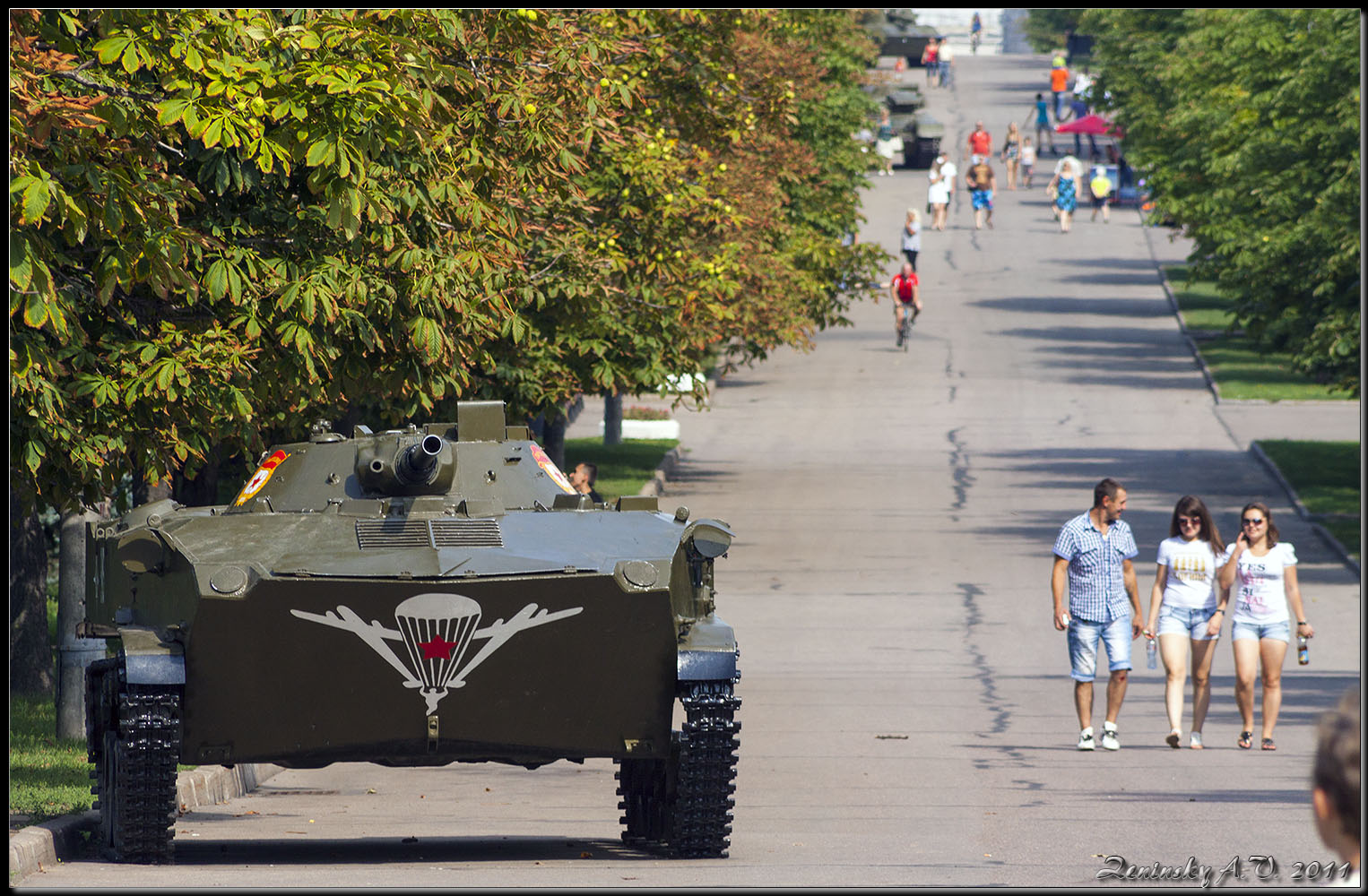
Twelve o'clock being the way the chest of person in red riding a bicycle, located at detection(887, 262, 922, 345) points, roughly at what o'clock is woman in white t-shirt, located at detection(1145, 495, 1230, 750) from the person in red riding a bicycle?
The woman in white t-shirt is roughly at 12 o'clock from the person in red riding a bicycle.

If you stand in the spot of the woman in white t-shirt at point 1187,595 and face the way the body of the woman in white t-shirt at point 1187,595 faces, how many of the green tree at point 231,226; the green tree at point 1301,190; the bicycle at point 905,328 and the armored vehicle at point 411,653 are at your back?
2

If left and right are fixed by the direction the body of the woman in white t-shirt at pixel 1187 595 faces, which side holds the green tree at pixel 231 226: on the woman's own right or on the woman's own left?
on the woman's own right

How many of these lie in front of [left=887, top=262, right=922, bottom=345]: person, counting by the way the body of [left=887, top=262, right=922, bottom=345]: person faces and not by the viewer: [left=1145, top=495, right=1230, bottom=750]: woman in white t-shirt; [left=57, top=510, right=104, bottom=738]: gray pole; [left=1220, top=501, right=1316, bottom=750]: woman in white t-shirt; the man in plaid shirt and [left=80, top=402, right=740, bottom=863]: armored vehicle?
5

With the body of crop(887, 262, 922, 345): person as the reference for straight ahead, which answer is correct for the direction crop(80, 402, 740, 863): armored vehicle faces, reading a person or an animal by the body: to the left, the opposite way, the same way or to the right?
the same way

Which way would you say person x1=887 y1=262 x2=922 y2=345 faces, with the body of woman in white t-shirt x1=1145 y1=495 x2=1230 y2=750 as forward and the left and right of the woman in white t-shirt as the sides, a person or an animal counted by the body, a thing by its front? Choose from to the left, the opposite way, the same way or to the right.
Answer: the same way

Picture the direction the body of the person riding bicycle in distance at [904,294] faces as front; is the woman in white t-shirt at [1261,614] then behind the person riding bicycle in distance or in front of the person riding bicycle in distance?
in front

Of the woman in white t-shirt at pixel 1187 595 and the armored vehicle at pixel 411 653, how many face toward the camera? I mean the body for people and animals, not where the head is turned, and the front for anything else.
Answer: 2

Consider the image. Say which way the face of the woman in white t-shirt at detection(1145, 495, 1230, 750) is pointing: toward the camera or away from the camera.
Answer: toward the camera

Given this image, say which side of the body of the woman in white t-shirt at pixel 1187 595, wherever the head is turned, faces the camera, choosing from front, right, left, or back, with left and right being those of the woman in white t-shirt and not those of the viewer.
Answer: front

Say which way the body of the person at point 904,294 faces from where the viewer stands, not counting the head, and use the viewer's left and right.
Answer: facing the viewer

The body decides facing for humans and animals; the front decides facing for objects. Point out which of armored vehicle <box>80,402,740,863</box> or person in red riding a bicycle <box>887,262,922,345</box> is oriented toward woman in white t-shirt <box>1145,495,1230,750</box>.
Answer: the person in red riding a bicycle

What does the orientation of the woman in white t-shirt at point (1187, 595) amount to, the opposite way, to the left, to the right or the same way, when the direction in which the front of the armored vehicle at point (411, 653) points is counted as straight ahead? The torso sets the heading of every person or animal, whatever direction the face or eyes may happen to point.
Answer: the same way

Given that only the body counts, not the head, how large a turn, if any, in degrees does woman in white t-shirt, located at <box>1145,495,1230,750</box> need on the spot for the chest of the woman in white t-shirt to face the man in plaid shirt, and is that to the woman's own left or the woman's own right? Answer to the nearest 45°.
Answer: approximately 45° to the woman's own right

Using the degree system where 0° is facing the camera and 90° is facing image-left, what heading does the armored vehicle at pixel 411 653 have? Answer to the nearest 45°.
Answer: approximately 0°

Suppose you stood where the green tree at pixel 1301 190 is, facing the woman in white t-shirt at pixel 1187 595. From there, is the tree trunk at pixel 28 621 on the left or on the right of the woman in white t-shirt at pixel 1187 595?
right

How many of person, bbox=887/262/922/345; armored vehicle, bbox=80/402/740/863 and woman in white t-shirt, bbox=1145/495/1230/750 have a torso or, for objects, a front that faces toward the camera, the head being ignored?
3

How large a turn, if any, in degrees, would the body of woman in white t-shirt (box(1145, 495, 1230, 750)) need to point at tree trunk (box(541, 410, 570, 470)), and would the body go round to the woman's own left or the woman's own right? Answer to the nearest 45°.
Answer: approximately 135° to the woman's own right

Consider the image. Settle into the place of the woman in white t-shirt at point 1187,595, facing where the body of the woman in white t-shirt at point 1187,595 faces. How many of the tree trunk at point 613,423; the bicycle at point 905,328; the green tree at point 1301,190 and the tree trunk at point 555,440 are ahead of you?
0

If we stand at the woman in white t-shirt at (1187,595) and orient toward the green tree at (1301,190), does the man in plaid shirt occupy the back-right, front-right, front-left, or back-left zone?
back-left
